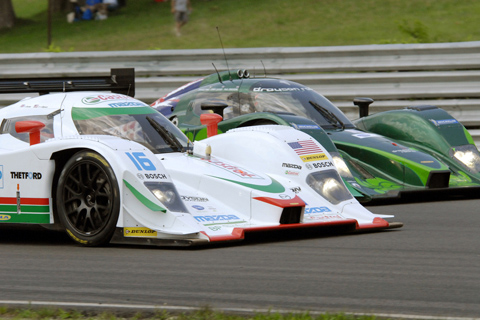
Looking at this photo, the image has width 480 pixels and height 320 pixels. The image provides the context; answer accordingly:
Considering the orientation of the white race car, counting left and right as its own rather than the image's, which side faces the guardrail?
left

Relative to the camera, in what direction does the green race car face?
facing the viewer and to the right of the viewer

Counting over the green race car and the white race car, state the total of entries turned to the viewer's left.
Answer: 0

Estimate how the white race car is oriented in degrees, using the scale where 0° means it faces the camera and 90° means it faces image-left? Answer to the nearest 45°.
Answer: approximately 315°

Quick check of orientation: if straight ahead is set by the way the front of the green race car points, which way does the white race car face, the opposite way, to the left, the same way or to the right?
the same way

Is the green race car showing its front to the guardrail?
no

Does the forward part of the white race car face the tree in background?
no

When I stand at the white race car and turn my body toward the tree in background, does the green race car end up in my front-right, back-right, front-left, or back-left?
front-right

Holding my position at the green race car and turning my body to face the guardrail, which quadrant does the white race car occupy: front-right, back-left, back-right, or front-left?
back-left

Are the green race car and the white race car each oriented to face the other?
no

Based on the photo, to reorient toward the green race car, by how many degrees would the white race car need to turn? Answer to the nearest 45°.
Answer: approximately 90° to its left

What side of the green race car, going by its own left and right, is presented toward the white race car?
right
